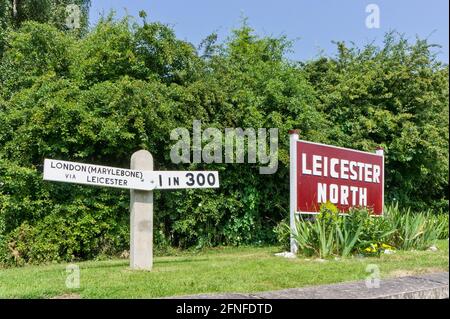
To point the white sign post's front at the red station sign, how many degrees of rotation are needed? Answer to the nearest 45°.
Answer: approximately 135° to its left

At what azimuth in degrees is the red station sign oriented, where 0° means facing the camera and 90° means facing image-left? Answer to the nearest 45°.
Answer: approximately 315°

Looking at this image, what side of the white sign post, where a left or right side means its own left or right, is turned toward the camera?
front

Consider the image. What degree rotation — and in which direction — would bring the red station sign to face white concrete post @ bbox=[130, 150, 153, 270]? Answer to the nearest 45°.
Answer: approximately 90° to its right

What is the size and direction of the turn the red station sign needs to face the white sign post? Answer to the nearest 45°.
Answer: approximately 90° to its right

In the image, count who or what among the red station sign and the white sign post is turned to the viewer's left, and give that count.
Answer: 0

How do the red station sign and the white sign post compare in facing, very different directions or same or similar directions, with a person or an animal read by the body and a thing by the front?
same or similar directions

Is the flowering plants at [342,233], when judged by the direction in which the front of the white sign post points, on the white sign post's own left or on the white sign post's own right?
on the white sign post's own left

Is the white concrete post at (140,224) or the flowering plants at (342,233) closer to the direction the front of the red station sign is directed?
the flowering plants
